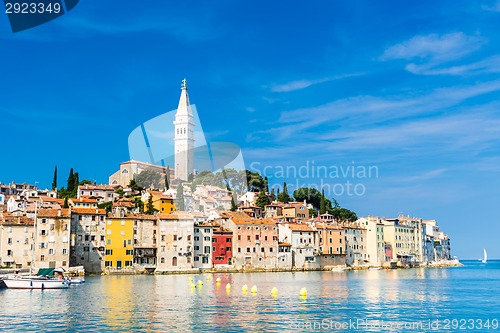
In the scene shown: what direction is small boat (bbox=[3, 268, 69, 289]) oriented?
to the viewer's left
